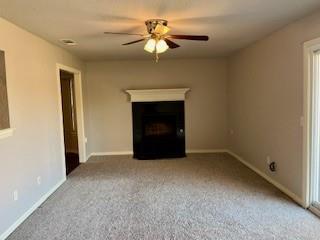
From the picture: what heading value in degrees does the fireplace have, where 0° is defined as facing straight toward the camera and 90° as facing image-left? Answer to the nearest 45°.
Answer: approximately 0°

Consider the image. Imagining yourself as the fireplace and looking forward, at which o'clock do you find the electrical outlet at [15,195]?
The electrical outlet is roughly at 1 o'clock from the fireplace.
